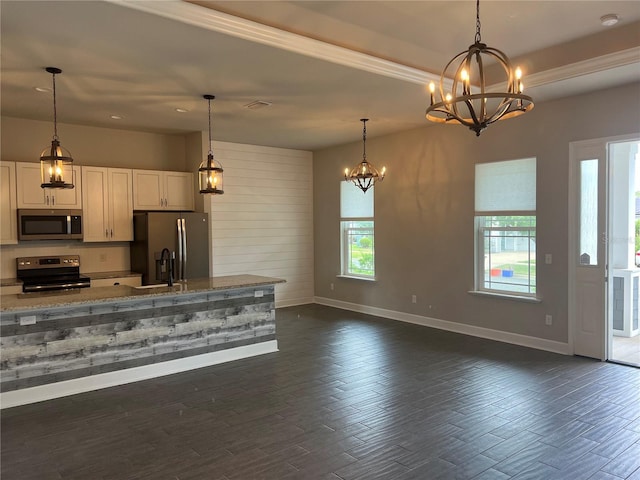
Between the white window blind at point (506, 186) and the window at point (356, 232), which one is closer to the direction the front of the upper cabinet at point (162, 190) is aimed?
the white window blind

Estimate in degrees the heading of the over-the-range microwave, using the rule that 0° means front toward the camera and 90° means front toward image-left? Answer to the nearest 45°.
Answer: approximately 0°

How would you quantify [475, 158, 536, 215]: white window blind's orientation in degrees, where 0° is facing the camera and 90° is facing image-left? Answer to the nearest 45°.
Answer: approximately 45°

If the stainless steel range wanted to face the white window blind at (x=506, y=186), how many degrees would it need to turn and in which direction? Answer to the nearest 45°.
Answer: approximately 45° to its left

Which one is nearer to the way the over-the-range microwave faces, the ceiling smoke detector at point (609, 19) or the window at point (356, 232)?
the ceiling smoke detector

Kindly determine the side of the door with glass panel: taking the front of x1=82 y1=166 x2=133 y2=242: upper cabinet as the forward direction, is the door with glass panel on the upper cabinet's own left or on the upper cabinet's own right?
on the upper cabinet's own left

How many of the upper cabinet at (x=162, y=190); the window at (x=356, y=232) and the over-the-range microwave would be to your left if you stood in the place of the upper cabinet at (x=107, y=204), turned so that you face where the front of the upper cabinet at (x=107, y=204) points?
2
